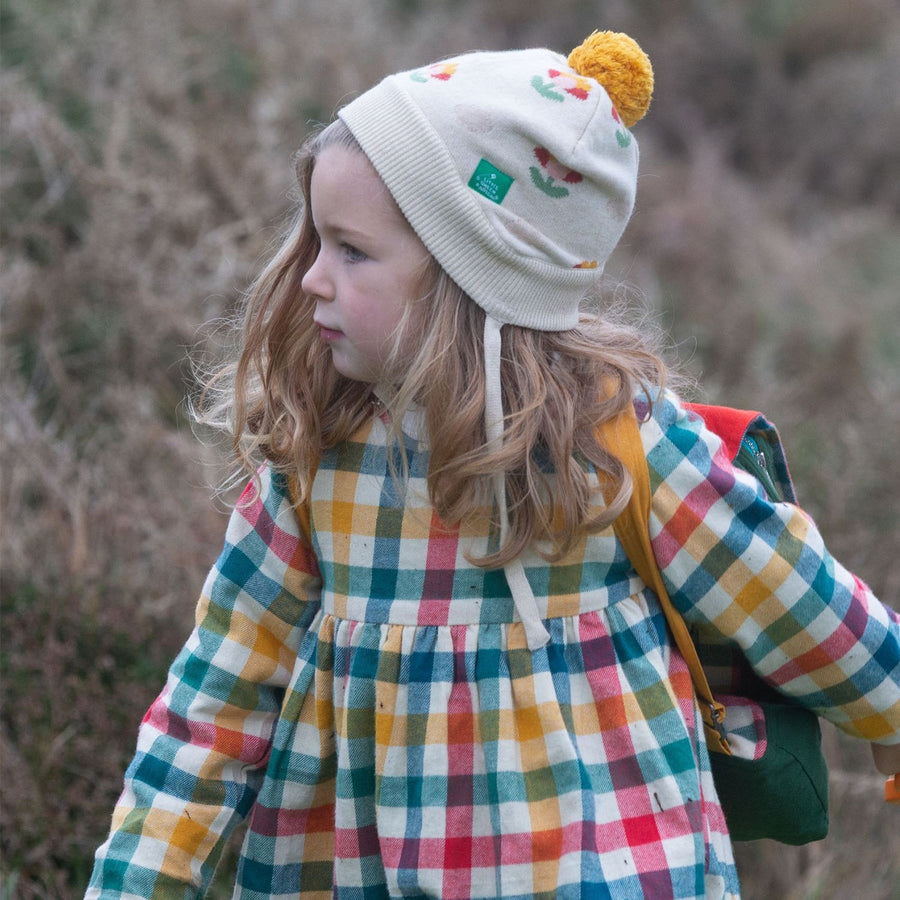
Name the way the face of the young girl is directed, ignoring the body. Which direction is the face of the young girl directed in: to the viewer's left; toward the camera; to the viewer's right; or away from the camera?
to the viewer's left

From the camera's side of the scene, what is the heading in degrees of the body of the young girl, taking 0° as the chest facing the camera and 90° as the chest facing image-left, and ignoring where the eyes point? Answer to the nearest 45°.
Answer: approximately 45°
